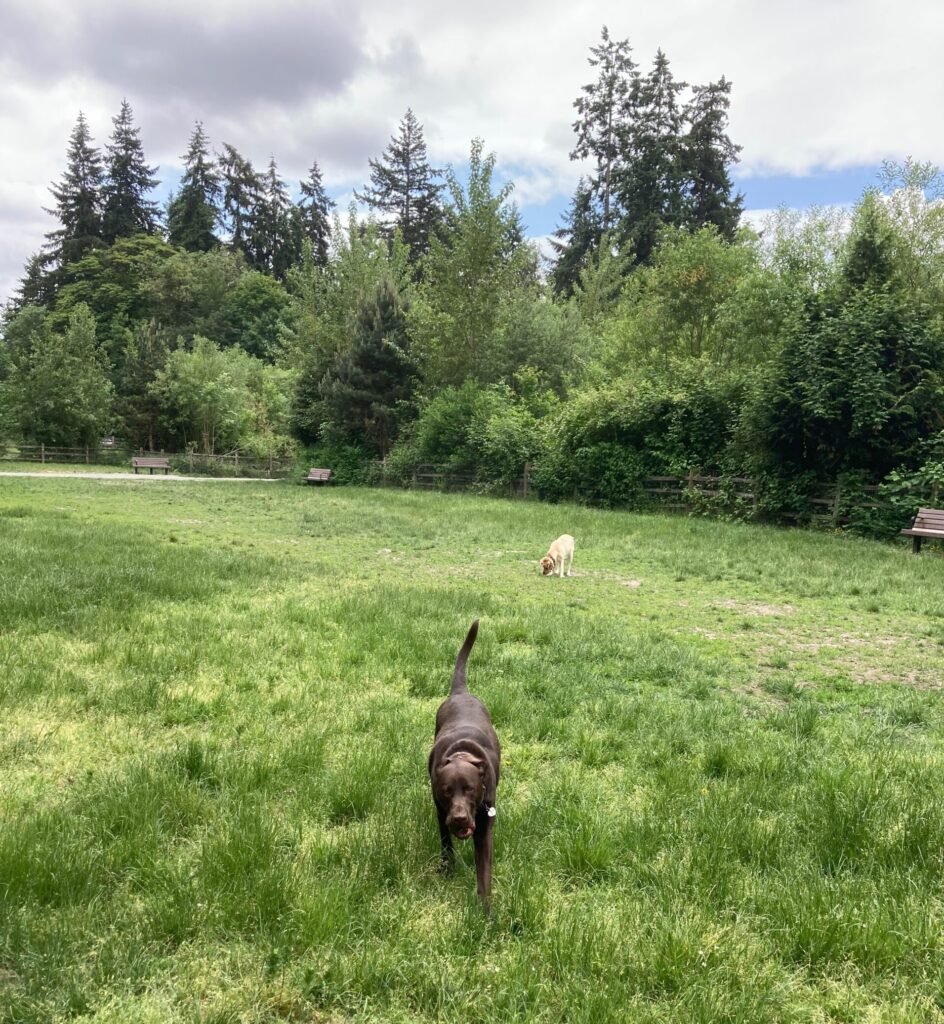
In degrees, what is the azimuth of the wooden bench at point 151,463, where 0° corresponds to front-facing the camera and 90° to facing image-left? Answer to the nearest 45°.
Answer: approximately 0°

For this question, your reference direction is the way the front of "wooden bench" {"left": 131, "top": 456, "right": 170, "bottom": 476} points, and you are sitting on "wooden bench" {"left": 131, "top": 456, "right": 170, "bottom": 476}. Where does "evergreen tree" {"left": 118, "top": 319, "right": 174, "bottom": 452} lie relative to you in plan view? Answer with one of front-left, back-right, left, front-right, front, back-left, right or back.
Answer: back

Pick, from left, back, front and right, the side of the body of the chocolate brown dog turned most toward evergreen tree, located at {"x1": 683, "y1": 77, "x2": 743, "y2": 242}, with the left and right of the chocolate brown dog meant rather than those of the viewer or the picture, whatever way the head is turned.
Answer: back

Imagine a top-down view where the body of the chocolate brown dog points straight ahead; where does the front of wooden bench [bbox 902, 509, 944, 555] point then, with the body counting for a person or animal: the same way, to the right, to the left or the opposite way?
to the right

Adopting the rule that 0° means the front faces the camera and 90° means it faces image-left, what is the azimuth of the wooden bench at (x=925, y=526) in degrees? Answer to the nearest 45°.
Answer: approximately 45°

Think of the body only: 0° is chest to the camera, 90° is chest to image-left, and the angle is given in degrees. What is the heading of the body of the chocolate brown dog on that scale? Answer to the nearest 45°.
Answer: approximately 0°

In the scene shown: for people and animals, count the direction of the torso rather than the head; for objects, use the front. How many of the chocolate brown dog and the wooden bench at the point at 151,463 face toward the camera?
2
